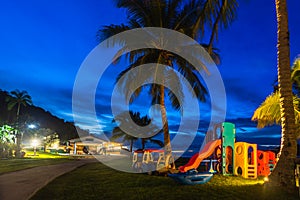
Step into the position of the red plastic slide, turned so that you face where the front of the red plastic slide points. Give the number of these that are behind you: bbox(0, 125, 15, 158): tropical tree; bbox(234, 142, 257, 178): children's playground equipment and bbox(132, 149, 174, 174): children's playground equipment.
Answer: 1

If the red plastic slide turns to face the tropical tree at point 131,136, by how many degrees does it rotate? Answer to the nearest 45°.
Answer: approximately 90° to its right

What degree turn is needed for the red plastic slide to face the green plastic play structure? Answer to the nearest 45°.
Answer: approximately 180°

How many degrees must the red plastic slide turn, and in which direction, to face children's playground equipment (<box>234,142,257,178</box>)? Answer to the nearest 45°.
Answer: approximately 180°

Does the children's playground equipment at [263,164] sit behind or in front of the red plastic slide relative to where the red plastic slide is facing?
behind

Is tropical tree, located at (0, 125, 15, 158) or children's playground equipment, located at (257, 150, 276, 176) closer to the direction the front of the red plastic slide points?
the tropical tree

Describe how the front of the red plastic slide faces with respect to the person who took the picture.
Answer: facing to the left of the viewer

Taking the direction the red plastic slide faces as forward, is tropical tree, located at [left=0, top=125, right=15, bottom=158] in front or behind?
in front
